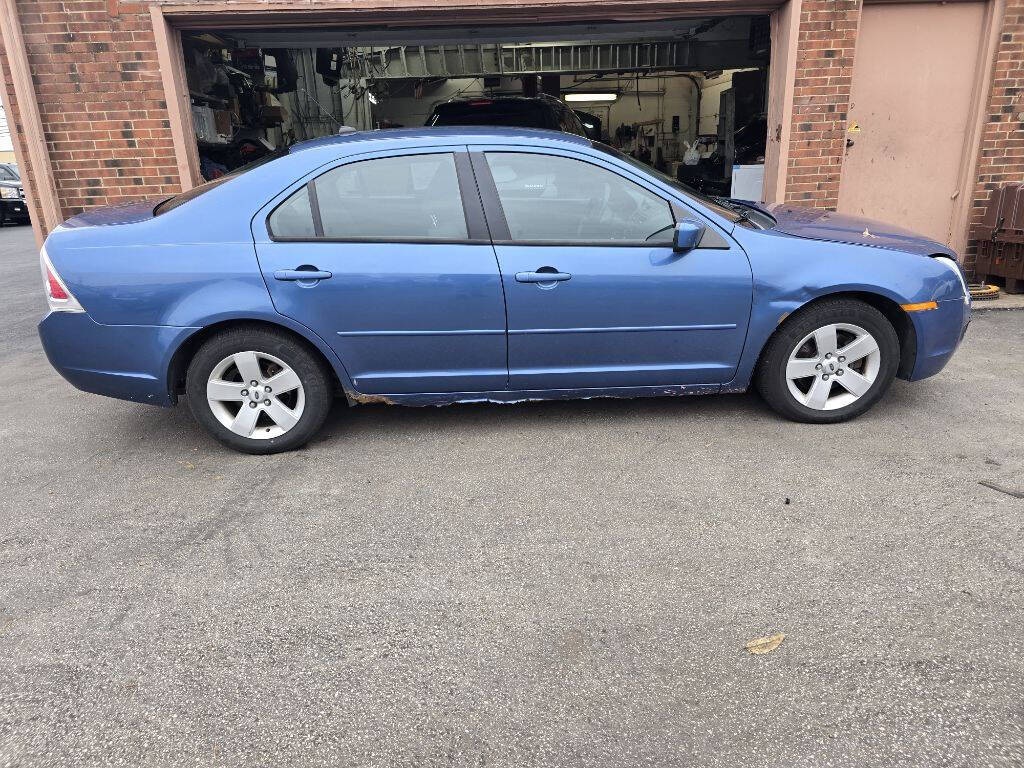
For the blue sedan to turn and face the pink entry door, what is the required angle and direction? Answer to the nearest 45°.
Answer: approximately 45° to its left

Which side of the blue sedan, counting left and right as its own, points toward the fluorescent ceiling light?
left

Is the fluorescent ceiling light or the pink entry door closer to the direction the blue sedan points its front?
the pink entry door

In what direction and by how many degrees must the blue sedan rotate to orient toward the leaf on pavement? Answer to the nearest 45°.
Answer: approximately 45° to its right

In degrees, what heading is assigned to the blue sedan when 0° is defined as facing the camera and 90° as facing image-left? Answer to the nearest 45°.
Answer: approximately 270°
